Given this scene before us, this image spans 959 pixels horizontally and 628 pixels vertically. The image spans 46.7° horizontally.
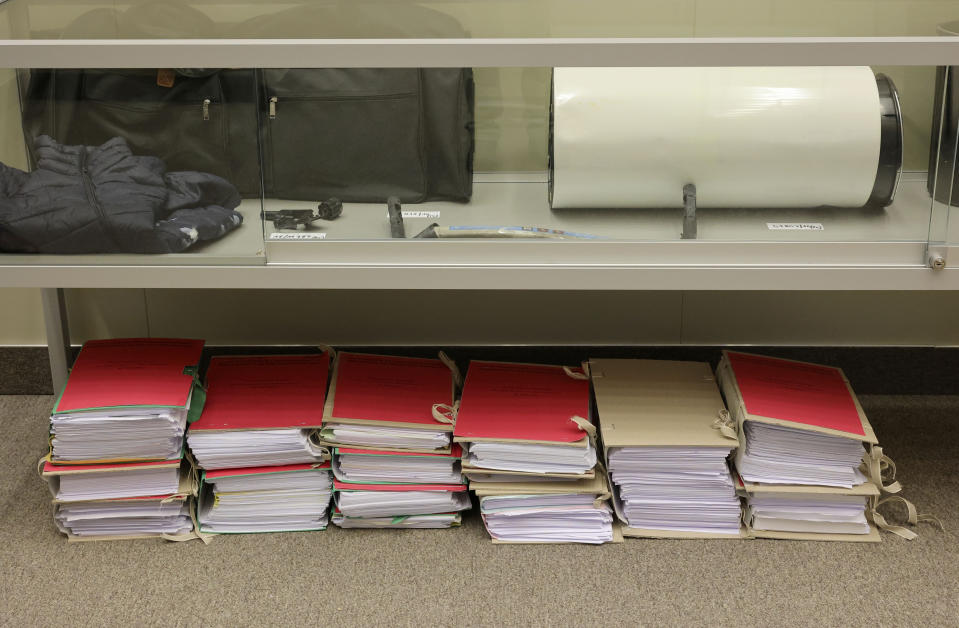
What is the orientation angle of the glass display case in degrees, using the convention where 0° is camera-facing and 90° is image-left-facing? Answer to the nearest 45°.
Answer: approximately 0°

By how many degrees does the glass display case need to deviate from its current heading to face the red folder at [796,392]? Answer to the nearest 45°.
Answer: approximately 90° to its left

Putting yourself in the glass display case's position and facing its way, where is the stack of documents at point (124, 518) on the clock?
The stack of documents is roughly at 3 o'clock from the glass display case.
